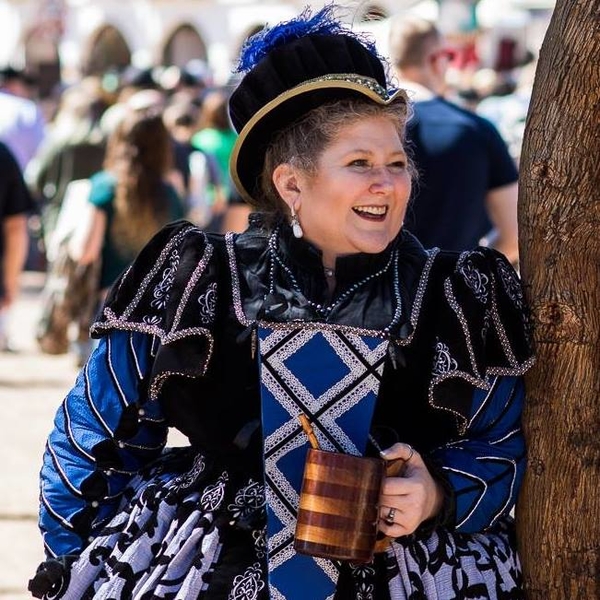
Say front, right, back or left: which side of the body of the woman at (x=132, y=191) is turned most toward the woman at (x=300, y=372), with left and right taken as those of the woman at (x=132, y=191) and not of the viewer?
back

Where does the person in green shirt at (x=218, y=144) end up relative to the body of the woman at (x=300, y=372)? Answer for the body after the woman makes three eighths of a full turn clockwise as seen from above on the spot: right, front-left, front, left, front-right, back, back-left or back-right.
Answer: front-right

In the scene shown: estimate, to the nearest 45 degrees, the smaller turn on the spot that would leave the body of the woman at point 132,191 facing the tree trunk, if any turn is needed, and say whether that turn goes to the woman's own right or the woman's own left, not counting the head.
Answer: approximately 180°

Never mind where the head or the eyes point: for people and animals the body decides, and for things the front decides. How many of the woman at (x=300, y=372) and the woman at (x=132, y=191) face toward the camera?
1

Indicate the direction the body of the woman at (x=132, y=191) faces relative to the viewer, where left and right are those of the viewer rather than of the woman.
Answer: facing away from the viewer

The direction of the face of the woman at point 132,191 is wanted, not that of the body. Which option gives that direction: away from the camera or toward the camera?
away from the camera

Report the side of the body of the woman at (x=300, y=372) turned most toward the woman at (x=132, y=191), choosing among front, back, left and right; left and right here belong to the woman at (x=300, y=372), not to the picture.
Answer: back

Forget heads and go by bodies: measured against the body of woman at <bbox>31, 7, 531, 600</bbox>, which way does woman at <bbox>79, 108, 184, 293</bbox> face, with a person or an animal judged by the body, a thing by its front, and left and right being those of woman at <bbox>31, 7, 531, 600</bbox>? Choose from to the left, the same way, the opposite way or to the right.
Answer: the opposite way

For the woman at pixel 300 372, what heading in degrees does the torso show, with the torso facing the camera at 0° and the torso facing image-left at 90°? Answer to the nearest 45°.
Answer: approximately 0°

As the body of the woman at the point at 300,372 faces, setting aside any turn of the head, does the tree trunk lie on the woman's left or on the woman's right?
on the woman's left

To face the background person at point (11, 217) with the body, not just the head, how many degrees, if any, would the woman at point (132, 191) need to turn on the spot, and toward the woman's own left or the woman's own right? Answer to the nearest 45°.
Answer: approximately 45° to the woman's own left

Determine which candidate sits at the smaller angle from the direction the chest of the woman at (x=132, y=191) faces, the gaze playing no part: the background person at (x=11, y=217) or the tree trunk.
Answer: the background person
